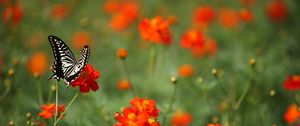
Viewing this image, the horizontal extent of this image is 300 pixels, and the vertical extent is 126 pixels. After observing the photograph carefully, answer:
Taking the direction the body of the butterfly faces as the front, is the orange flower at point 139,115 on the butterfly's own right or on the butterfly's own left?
on the butterfly's own right

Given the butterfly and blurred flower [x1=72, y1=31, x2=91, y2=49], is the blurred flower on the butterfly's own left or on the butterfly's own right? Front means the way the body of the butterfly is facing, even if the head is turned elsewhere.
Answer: on the butterfly's own left

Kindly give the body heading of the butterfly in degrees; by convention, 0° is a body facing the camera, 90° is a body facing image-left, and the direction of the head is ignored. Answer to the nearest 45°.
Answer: approximately 270°
